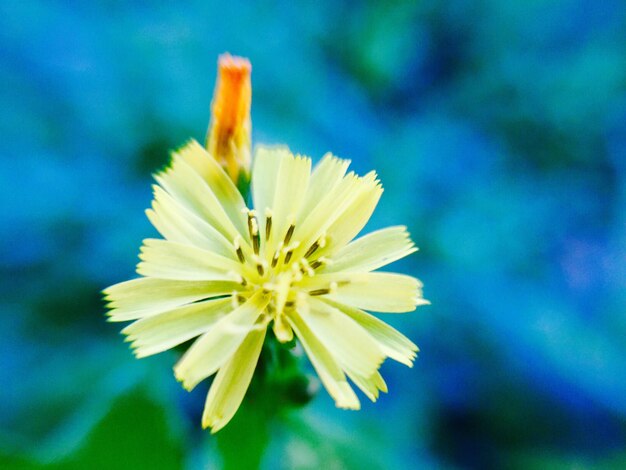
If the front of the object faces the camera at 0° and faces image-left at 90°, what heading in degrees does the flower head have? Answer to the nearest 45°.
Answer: approximately 0°
